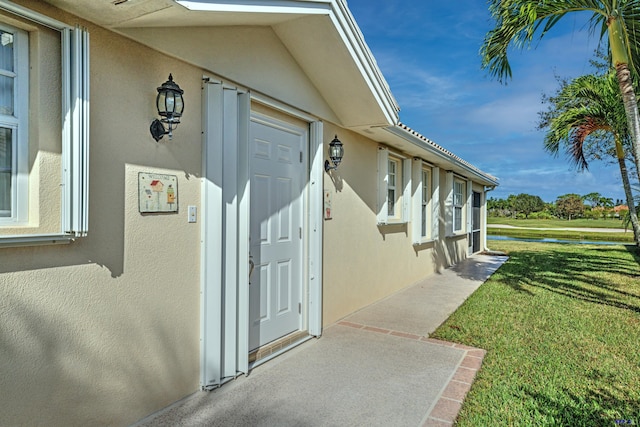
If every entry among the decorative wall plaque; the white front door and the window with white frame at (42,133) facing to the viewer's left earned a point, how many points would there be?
0

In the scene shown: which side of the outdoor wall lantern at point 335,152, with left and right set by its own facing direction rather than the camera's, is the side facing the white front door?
right

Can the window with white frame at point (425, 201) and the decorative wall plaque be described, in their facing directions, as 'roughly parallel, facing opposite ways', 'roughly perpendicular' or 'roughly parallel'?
roughly parallel

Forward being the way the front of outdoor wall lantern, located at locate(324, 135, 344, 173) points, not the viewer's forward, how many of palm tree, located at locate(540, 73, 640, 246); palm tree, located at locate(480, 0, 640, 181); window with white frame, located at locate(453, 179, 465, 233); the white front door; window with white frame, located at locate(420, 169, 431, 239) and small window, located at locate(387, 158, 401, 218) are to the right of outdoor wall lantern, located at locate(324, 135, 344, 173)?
1

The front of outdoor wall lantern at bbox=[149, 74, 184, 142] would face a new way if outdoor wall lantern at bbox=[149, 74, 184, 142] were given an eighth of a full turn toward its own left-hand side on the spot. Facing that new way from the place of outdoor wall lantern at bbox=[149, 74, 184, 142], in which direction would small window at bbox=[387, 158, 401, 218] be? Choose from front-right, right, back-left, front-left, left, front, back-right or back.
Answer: front-left

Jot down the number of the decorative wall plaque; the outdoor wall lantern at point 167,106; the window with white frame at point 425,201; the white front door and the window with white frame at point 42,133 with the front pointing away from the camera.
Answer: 0

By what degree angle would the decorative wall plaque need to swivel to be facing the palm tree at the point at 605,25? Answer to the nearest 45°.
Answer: approximately 45° to its left

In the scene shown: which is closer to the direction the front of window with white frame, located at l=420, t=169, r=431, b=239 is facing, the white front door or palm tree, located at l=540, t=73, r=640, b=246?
the palm tree

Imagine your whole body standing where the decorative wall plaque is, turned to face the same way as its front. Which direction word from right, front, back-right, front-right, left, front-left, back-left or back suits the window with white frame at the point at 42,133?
right

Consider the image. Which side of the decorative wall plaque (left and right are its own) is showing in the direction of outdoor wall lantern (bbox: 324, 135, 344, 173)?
left

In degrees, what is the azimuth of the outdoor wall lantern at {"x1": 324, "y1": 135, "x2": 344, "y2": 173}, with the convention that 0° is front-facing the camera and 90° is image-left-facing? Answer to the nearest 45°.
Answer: approximately 315°

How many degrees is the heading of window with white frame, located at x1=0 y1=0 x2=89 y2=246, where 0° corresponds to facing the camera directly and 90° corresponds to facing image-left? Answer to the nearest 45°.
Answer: approximately 315°

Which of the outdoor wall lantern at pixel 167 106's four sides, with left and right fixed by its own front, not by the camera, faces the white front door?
left

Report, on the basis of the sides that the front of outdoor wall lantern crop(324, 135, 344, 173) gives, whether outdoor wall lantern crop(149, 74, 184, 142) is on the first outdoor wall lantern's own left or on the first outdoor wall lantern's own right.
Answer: on the first outdoor wall lantern's own right

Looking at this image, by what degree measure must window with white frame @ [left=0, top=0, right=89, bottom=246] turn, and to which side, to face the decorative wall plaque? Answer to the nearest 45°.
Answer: approximately 90° to its left

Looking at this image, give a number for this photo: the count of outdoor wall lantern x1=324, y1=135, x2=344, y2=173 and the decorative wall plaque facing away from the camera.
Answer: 0

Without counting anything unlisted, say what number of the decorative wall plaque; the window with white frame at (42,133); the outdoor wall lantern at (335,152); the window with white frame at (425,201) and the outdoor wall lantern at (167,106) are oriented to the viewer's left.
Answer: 0

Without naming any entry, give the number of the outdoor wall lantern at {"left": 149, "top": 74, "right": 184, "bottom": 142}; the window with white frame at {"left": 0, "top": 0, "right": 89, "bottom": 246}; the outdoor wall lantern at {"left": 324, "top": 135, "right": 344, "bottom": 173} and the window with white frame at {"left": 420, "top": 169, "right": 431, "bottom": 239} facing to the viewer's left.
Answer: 0
